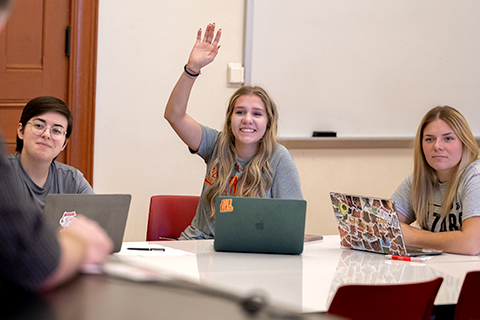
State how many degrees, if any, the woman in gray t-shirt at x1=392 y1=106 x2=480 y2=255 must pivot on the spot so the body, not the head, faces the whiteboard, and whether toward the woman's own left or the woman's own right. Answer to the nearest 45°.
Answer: approximately 135° to the woman's own right

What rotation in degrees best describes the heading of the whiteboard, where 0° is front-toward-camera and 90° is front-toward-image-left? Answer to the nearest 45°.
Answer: approximately 0°

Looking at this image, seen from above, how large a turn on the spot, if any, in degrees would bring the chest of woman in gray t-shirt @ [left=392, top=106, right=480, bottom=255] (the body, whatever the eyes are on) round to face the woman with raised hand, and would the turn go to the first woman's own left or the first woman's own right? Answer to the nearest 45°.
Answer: approximately 45° to the first woman's own right

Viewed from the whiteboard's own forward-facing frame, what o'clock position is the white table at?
The white table is roughly at 12 o'clock from the whiteboard.

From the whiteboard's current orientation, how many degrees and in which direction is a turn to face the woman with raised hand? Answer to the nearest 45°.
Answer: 0° — it already faces them

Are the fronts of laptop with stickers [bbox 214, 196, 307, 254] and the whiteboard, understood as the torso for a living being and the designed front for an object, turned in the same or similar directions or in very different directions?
very different directions

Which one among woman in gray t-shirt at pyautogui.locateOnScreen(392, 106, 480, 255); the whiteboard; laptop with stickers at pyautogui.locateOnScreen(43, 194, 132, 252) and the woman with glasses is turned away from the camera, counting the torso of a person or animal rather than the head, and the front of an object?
the laptop with stickers

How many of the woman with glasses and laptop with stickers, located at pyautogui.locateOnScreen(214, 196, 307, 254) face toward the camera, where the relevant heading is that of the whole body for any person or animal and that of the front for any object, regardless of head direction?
1

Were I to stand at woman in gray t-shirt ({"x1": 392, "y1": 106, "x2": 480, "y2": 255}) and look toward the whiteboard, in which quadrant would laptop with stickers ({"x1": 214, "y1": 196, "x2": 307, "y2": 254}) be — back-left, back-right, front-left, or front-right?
back-left

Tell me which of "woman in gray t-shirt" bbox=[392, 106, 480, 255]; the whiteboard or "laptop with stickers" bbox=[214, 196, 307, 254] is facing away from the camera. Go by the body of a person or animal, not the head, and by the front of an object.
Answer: the laptop with stickers

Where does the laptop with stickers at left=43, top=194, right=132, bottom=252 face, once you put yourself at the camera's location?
facing away from the viewer

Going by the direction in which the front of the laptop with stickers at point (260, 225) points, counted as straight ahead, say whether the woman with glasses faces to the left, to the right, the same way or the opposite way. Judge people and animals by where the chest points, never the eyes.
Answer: the opposite way
